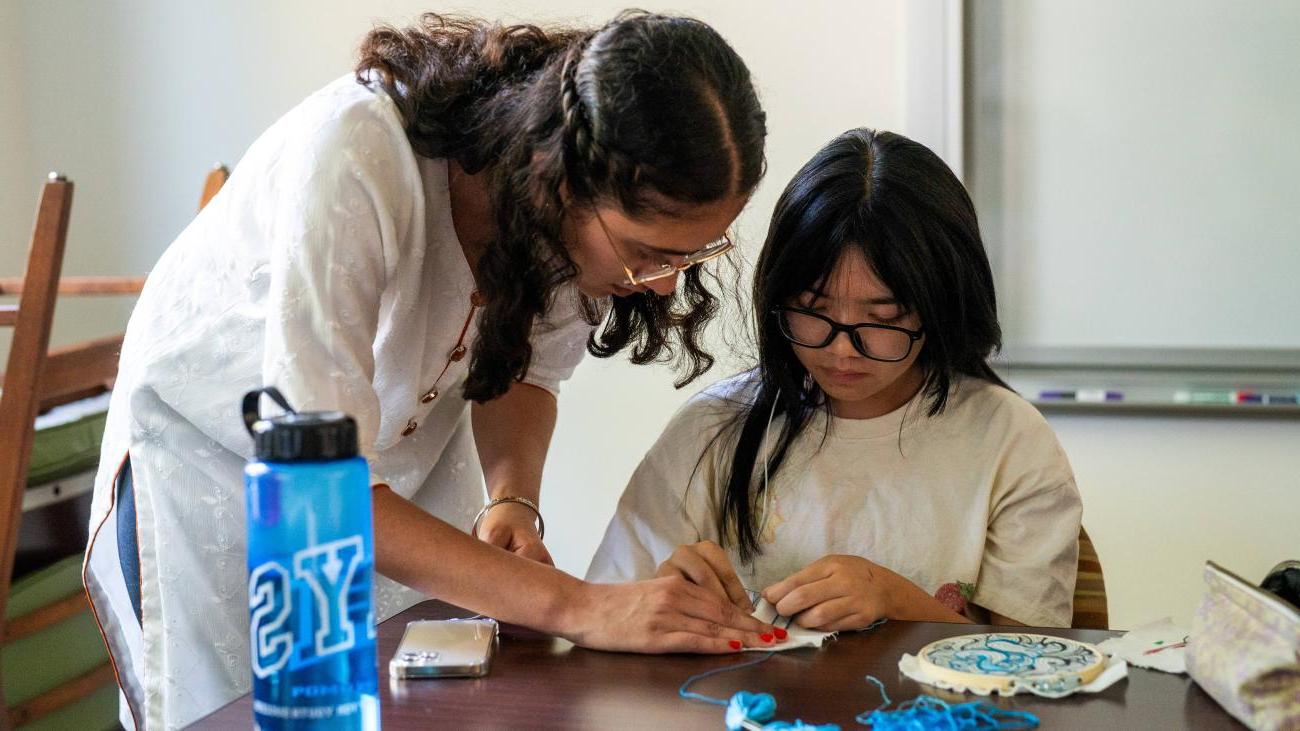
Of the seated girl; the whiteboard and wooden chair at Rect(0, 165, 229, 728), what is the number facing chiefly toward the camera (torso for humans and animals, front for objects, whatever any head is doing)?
2

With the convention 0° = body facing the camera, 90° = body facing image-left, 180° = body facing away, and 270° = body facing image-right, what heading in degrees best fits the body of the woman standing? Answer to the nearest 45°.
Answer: approximately 315°

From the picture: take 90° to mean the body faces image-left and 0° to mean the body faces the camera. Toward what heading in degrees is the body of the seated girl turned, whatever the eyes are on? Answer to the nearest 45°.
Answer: approximately 0°

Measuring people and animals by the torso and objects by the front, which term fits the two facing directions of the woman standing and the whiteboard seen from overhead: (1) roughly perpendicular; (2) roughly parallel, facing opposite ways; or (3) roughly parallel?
roughly perpendicular

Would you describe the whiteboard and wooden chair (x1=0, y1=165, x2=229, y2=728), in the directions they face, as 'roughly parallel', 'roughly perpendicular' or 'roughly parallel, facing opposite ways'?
roughly perpendicular

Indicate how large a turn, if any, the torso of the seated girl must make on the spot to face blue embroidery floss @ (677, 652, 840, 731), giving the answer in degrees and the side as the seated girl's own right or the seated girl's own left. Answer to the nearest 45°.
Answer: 0° — they already face it

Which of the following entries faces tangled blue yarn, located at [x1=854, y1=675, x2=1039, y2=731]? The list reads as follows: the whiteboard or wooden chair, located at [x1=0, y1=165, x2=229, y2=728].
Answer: the whiteboard

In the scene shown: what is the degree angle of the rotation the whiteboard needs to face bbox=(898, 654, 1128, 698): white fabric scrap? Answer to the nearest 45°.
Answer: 0° — it already faces it
